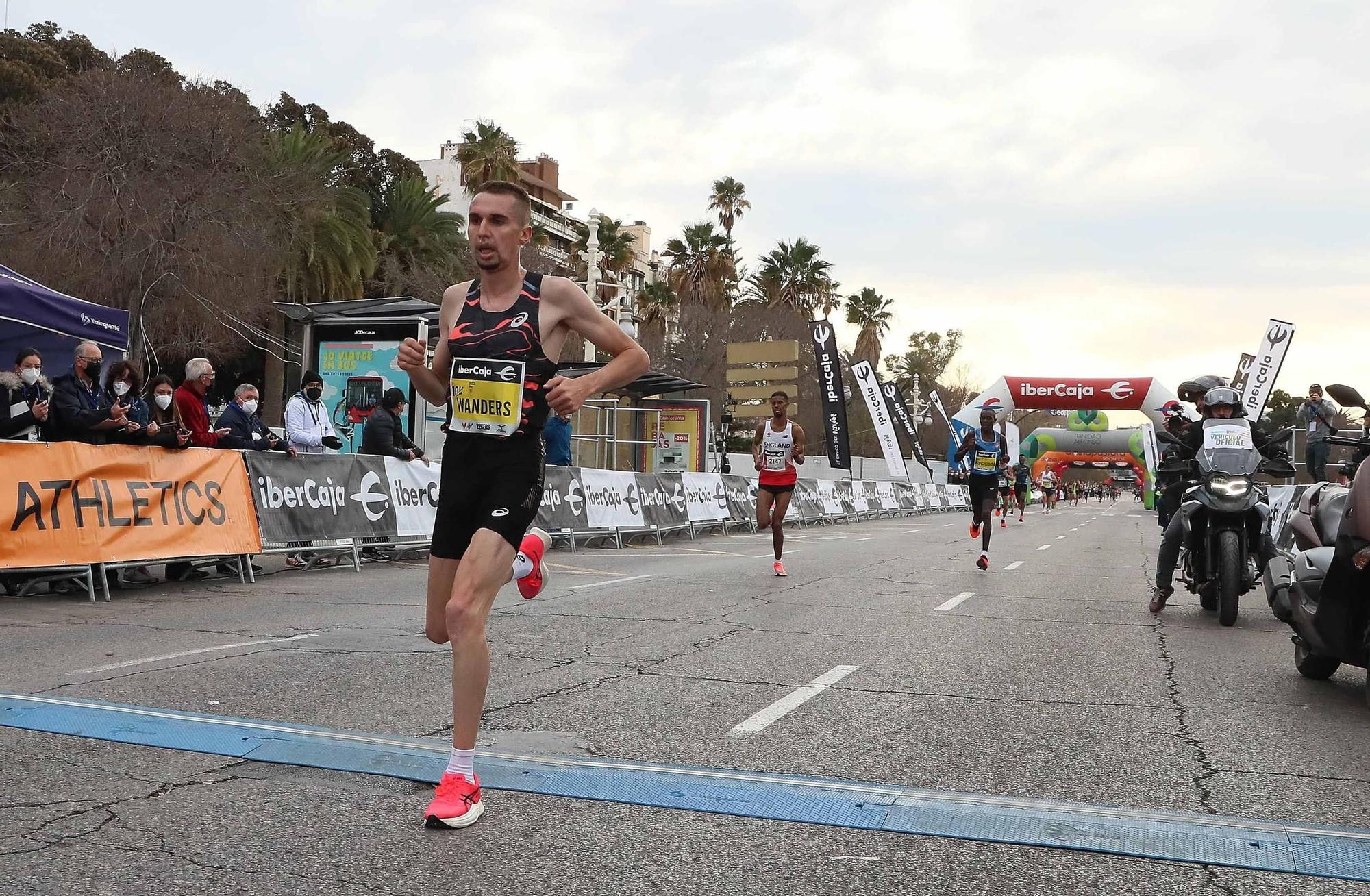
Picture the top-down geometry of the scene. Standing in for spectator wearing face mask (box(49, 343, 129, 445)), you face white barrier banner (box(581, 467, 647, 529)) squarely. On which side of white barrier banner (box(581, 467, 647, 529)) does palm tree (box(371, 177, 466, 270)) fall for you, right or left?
left

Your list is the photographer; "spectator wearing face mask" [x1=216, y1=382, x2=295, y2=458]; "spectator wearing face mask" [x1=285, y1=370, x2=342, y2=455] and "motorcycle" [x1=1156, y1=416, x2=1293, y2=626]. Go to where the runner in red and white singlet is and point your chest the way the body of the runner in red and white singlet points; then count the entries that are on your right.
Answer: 2

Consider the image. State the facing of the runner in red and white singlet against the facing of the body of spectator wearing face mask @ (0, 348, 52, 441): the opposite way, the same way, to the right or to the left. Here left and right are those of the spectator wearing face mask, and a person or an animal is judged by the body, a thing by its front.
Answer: to the right

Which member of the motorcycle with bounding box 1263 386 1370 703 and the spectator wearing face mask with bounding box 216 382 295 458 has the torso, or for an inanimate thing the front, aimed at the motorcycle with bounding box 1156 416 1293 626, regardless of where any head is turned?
the spectator wearing face mask

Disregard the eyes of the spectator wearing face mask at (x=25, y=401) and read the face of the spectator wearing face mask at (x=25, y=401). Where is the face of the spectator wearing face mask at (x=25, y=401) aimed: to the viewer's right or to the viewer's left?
to the viewer's right

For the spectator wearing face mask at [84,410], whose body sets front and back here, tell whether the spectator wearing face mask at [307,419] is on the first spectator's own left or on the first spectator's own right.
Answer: on the first spectator's own left

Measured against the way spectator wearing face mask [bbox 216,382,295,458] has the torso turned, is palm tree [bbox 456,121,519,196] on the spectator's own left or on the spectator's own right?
on the spectator's own left

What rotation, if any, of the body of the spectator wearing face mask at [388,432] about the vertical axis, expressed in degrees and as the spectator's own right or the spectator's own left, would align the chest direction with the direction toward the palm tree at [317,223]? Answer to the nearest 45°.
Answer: approximately 90° to the spectator's own left

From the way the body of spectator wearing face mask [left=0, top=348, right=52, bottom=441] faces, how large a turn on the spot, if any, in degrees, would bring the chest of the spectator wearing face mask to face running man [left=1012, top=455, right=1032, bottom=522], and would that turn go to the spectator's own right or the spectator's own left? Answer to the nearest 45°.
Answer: approximately 90° to the spectator's own left

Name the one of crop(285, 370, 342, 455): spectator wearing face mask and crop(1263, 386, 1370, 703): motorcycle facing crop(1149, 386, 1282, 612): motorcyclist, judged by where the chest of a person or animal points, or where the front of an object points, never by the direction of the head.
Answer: the spectator wearing face mask

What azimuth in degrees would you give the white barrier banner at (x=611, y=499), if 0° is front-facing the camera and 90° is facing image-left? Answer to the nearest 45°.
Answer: approximately 315°

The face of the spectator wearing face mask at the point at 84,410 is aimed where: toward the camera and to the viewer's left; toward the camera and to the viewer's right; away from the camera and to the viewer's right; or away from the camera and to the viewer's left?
toward the camera and to the viewer's right
